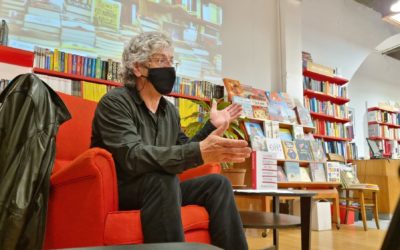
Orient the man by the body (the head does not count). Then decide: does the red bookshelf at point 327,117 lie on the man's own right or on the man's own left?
on the man's own left

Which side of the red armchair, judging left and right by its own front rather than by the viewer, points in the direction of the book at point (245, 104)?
left

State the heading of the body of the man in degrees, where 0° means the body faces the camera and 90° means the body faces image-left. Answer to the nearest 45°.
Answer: approximately 315°

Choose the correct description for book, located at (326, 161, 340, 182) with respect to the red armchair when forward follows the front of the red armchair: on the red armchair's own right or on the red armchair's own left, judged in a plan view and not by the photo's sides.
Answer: on the red armchair's own left

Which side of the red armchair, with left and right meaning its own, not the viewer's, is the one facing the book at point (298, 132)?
left

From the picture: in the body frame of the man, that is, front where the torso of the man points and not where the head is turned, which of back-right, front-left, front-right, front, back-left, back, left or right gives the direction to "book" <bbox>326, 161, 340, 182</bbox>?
left

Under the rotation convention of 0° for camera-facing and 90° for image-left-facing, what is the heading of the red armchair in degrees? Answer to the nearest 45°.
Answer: approximately 315°

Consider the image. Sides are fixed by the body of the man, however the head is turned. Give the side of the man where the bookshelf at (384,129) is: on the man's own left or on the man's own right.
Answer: on the man's own left

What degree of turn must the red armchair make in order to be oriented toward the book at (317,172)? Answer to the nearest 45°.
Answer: approximately 90° to its left

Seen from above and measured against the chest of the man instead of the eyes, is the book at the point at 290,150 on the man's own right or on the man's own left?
on the man's own left

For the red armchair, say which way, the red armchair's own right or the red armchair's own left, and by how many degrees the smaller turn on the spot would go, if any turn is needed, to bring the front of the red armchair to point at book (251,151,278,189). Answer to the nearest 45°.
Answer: approximately 90° to the red armchair's own left
